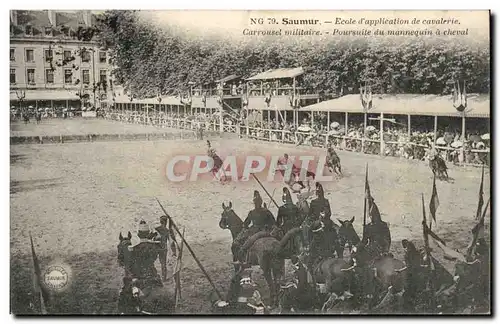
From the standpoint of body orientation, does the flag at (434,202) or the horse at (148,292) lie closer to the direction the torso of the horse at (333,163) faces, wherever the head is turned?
the horse

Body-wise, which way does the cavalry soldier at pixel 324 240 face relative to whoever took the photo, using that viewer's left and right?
facing away from the viewer and to the left of the viewer

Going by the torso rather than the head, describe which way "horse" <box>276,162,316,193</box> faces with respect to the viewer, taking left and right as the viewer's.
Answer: facing to the left of the viewer

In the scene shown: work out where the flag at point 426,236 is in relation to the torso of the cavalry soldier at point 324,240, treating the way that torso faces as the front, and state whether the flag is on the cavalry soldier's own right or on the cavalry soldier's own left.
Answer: on the cavalry soldier's own right

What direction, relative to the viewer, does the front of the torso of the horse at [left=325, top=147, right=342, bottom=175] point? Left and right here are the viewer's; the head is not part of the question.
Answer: facing the viewer and to the left of the viewer
